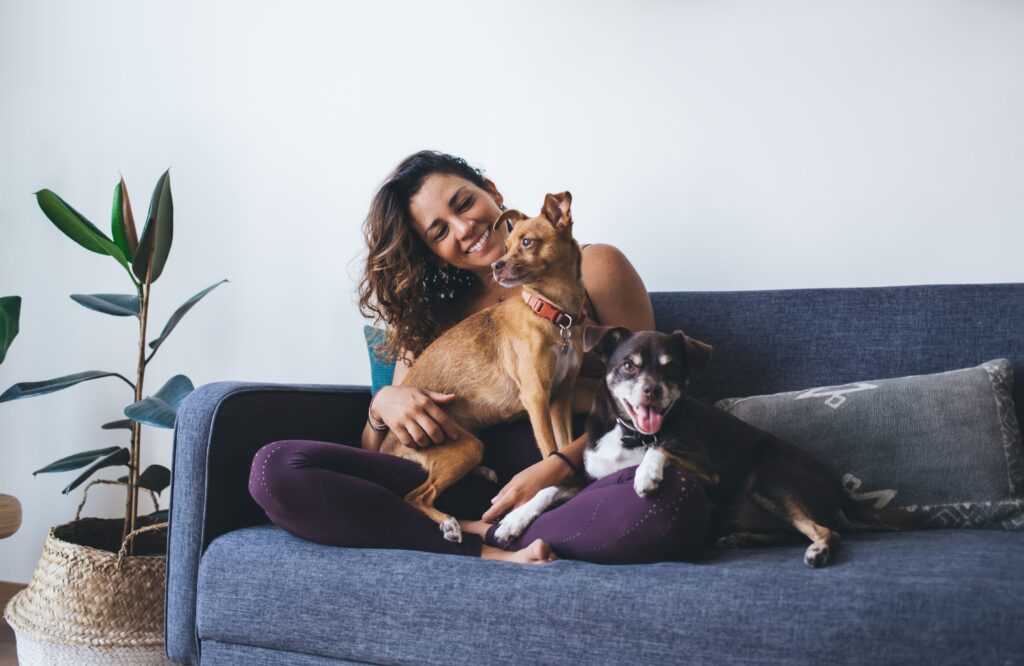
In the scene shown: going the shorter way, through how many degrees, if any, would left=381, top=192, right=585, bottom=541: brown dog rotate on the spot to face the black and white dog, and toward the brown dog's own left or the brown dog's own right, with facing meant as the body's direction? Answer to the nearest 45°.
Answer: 0° — it already faces it

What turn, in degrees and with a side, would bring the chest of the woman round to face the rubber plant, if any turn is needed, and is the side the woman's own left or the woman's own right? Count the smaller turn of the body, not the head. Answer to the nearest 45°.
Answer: approximately 135° to the woman's own right

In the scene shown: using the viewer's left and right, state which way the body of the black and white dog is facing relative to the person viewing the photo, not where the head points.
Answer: facing the viewer and to the left of the viewer

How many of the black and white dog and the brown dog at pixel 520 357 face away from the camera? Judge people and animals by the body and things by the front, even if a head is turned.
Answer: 0

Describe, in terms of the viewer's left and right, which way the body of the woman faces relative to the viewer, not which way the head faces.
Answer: facing the viewer

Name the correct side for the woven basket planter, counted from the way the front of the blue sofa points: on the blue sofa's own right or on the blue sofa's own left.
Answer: on the blue sofa's own right

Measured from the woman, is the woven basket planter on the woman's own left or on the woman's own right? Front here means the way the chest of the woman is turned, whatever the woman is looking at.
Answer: on the woman's own right

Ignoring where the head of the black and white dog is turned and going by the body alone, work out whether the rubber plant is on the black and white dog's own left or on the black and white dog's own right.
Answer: on the black and white dog's own right

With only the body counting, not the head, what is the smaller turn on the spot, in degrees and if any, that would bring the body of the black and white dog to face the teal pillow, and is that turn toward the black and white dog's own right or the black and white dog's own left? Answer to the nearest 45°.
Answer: approximately 90° to the black and white dog's own right

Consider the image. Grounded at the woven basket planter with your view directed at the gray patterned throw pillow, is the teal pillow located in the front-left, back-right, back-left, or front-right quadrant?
front-left

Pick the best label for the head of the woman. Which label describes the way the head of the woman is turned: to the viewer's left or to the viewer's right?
to the viewer's right

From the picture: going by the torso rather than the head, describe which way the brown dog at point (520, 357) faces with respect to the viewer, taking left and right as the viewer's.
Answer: facing the viewer and to the right of the viewer

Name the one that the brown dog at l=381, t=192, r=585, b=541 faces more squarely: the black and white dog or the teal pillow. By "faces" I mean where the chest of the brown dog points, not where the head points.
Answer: the black and white dog
